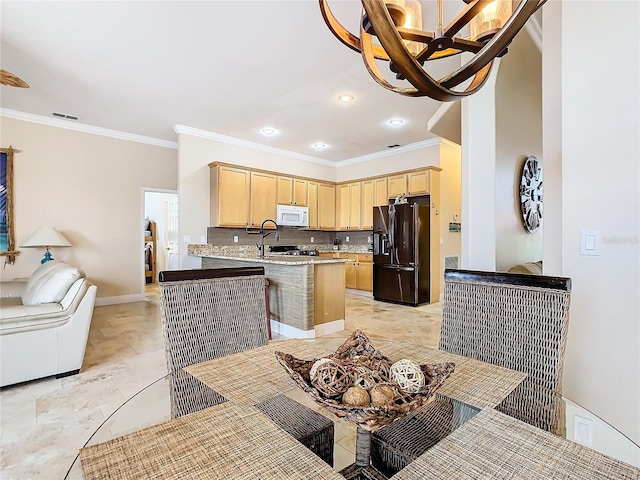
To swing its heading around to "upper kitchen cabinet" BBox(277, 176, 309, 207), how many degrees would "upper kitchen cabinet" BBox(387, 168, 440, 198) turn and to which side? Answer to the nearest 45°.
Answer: approximately 45° to its right

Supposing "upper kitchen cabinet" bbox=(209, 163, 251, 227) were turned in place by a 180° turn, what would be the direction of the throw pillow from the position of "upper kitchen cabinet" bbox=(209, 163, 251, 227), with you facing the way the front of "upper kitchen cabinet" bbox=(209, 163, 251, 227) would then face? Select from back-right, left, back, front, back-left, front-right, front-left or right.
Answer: left

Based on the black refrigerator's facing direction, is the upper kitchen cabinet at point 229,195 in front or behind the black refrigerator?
in front

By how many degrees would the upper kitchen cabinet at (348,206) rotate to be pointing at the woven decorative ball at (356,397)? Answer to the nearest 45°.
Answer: approximately 45° to its left

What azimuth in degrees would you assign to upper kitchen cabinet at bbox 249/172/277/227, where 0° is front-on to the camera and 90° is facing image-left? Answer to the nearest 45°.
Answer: approximately 315°

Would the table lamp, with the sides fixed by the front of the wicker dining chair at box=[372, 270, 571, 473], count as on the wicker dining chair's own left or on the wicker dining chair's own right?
on the wicker dining chair's own right

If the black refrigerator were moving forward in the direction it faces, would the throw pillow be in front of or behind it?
in front

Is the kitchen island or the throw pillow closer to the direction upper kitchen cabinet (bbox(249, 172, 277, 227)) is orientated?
the kitchen island

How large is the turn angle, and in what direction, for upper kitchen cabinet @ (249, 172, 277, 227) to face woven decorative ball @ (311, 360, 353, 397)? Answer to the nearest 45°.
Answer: approximately 45° to its right

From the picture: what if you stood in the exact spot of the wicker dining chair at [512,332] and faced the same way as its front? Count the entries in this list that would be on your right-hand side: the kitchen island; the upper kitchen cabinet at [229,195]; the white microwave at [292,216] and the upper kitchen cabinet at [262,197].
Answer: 4
